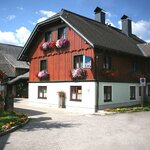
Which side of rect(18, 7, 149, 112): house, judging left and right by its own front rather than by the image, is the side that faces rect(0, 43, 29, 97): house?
right

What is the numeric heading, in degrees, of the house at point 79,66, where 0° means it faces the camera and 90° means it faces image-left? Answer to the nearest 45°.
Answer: approximately 45°
